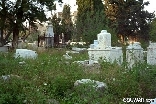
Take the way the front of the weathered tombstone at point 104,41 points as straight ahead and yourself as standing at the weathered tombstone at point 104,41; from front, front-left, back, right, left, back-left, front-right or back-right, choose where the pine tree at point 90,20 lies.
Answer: back

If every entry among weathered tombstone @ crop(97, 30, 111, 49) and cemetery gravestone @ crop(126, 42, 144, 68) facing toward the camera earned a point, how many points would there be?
2

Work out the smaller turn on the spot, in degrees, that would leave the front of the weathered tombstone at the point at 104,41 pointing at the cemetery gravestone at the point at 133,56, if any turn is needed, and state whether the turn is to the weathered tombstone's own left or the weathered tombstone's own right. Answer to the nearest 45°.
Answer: approximately 90° to the weathered tombstone's own left

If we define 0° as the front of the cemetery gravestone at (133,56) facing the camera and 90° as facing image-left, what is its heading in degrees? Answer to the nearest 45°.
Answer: approximately 0°

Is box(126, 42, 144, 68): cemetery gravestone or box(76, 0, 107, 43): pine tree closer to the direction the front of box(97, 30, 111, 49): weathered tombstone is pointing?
the cemetery gravestone

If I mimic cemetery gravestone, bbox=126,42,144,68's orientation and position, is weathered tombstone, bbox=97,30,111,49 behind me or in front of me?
behind

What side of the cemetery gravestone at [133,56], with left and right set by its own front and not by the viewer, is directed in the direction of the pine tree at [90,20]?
back

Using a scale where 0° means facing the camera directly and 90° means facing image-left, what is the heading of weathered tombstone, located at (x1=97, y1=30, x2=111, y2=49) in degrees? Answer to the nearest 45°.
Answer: approximately 0°
